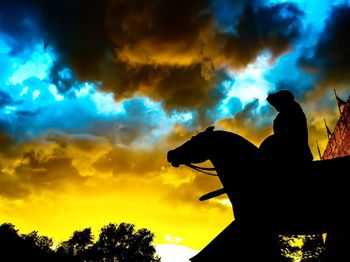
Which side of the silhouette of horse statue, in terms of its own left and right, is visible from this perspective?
left
